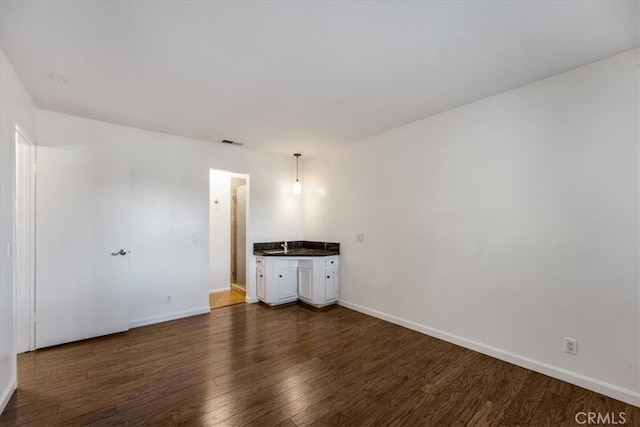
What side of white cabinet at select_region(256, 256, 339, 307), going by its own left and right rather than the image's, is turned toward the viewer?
front

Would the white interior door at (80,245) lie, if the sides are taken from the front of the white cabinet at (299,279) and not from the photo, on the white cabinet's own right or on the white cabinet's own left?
on the white cabinet's own right
